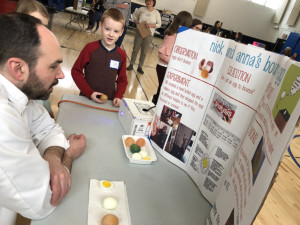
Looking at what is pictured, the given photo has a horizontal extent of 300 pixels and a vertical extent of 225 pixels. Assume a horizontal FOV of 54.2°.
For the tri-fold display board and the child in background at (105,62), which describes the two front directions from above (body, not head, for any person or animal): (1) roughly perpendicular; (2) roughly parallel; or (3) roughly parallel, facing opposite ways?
roughly perpendicular

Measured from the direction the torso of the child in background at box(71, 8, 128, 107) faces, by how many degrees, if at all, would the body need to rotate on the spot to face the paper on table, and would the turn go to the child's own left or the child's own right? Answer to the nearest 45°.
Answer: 0° — they already face it

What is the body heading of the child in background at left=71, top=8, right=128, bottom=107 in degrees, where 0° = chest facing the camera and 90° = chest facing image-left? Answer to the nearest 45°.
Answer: approximately 0°

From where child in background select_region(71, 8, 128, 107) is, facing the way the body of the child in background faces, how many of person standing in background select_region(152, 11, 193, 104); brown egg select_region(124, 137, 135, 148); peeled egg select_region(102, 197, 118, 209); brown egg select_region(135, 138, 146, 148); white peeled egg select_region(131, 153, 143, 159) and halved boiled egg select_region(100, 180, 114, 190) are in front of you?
5

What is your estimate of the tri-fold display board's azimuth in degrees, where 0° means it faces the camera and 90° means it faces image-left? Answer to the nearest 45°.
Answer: approximately 45°

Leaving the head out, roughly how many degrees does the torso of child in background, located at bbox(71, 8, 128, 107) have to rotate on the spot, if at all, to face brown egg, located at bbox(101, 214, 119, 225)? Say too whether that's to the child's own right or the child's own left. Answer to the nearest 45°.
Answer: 0° — they already face it

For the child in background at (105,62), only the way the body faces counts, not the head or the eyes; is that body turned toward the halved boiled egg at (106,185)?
yes
